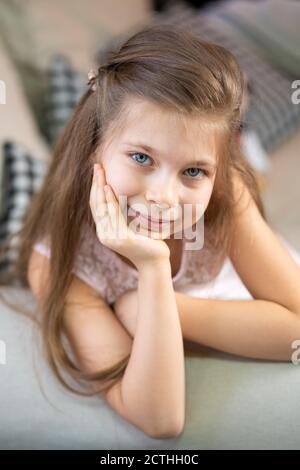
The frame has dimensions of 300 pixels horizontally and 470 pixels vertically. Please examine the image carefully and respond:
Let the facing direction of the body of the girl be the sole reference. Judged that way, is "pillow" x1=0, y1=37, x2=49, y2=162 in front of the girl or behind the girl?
behind

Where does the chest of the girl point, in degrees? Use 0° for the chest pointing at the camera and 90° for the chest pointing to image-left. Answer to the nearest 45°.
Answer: approximately 0°

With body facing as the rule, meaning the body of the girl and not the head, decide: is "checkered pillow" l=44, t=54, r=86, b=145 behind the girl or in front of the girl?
behind

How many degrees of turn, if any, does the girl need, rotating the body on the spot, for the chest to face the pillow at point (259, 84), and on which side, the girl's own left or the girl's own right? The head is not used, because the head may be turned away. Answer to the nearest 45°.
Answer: approximately 180°

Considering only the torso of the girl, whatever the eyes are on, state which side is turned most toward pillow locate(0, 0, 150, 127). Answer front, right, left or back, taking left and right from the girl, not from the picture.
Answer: back
